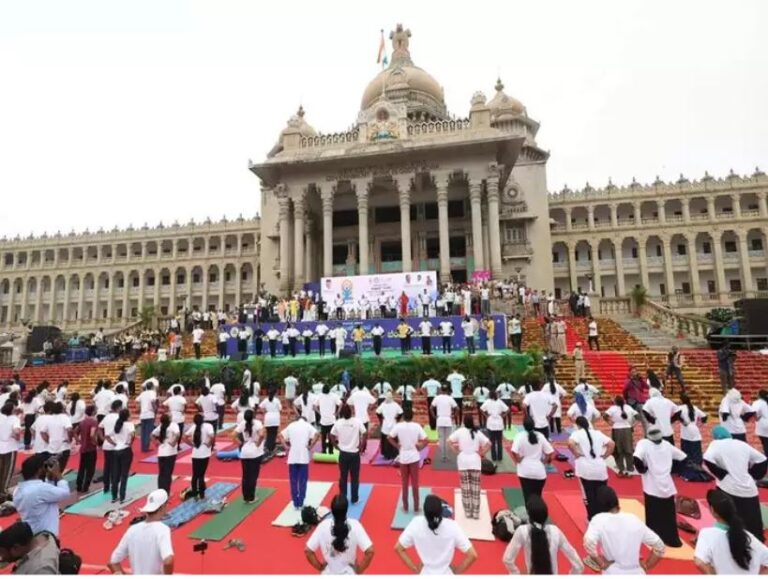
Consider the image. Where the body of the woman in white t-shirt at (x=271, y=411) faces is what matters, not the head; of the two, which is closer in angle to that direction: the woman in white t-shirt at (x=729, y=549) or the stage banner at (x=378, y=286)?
the stage banner

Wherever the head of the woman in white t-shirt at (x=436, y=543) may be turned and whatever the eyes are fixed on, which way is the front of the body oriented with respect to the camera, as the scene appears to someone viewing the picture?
away from the camera

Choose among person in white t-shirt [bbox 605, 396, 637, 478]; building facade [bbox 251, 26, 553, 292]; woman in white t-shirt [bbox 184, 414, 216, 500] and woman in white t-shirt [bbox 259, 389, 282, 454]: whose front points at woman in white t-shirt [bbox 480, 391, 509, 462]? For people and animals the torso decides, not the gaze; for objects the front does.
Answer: the building facade

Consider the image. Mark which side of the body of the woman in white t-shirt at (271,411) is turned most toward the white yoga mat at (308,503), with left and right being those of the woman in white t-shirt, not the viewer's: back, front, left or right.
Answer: back

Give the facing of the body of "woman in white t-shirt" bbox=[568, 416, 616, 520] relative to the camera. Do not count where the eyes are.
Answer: away from the camera

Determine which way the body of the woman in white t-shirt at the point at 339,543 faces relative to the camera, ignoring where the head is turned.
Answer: away from the camera

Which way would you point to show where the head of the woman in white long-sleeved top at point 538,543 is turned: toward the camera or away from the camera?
away from the camera

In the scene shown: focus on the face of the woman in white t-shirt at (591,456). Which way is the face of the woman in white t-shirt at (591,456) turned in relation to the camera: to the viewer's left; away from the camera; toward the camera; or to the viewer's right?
away from the camera

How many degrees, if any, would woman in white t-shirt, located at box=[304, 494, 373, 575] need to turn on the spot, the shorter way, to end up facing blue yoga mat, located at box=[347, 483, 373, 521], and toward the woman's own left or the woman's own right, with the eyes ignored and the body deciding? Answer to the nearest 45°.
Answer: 0° — they already face it

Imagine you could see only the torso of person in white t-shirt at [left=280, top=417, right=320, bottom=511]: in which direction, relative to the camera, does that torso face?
away from the camera

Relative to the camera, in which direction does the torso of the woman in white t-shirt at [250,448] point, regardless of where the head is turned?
away from the camera

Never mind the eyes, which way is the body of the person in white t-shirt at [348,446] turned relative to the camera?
away from the camera

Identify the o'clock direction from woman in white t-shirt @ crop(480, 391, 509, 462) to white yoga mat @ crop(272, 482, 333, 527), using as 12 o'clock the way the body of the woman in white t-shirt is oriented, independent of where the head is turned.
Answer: The white yoga mat is roughly at 8 o'clock from the woman in white t-shirt.
